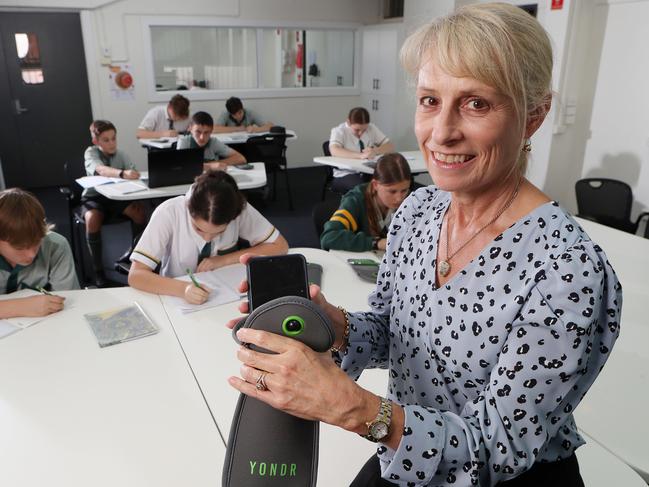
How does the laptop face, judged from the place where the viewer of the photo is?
facing away from the viewer

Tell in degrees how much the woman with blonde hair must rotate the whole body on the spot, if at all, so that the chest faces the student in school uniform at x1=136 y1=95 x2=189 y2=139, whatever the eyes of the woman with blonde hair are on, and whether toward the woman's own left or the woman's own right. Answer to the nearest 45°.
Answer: approximately 90° to the woman's own right

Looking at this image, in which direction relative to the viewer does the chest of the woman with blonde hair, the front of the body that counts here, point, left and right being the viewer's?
facing the viewer and to the left of the viewer

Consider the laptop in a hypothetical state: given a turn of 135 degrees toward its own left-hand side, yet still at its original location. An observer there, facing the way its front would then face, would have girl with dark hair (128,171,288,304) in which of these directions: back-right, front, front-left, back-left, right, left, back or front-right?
front-left

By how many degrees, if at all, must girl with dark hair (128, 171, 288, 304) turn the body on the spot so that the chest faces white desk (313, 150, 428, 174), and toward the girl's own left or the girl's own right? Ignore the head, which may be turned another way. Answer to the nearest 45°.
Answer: approximately 135° to the girl's own left

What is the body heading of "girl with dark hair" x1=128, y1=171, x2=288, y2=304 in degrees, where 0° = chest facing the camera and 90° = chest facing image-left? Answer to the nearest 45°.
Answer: approximately 0°

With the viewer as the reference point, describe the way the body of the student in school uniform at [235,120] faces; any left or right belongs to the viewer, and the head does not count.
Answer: facing the viewer

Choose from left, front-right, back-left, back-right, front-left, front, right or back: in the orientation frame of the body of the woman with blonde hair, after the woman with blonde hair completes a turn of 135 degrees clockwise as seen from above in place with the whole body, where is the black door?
front-left

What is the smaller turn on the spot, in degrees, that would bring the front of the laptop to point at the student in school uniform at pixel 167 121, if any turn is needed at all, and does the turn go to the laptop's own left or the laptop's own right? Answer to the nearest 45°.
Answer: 0° — it already faces them

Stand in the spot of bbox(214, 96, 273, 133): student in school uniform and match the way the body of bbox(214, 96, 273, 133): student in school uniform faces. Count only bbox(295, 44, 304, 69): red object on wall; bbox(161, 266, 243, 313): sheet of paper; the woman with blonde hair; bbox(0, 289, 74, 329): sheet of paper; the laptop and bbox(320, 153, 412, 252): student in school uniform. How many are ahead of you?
5

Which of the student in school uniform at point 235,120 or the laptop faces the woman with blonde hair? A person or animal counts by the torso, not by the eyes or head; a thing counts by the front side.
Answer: the student in school uniform

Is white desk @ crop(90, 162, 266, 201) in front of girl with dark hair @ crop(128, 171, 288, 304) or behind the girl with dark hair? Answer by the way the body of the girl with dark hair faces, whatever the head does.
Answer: behind

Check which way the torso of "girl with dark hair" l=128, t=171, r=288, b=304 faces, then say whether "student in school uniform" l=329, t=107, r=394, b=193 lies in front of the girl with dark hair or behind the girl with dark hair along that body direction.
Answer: behind

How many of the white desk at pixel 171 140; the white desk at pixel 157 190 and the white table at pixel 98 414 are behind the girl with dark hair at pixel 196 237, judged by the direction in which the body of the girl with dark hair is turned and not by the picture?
2
